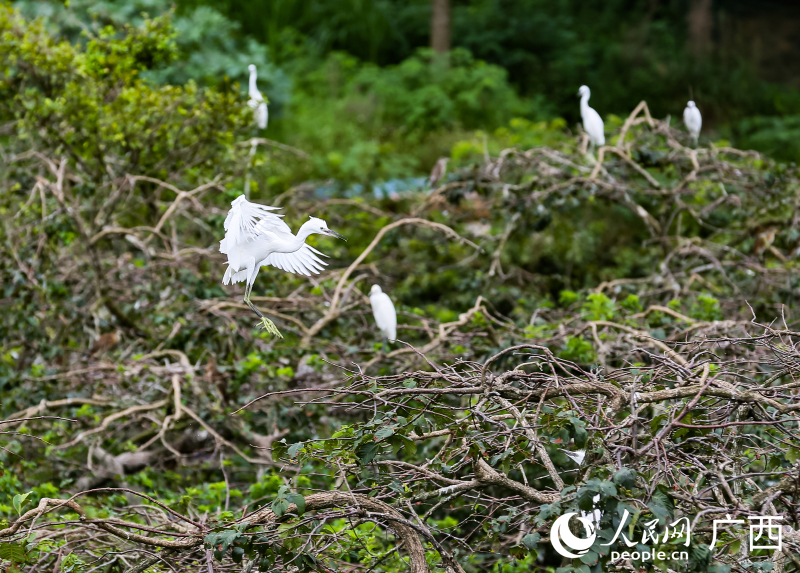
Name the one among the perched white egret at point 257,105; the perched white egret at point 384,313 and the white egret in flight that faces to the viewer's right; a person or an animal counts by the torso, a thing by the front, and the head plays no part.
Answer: the white egret in flight

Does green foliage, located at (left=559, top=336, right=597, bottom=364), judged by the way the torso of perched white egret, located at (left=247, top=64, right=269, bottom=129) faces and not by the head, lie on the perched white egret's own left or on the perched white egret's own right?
on the perched white egret's own left

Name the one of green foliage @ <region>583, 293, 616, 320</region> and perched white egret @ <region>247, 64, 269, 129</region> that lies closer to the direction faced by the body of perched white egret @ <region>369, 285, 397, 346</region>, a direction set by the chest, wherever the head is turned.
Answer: the perched white egret

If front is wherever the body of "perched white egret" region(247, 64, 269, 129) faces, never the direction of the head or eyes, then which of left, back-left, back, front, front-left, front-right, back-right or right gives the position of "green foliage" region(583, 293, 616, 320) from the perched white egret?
back-left

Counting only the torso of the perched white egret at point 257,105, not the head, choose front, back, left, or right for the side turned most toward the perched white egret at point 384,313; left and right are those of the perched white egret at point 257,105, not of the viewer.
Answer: left

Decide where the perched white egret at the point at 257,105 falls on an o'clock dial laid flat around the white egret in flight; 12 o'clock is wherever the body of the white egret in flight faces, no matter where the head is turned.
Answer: The perched white egret is roughly at 9 o'clock from the white egret in flight.

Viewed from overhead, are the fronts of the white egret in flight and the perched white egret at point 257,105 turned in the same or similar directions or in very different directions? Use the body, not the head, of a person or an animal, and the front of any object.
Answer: very different directions

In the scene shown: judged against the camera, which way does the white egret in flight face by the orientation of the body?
to the viewer's right

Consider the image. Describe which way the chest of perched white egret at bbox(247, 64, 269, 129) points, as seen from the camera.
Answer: to the viewer's left
